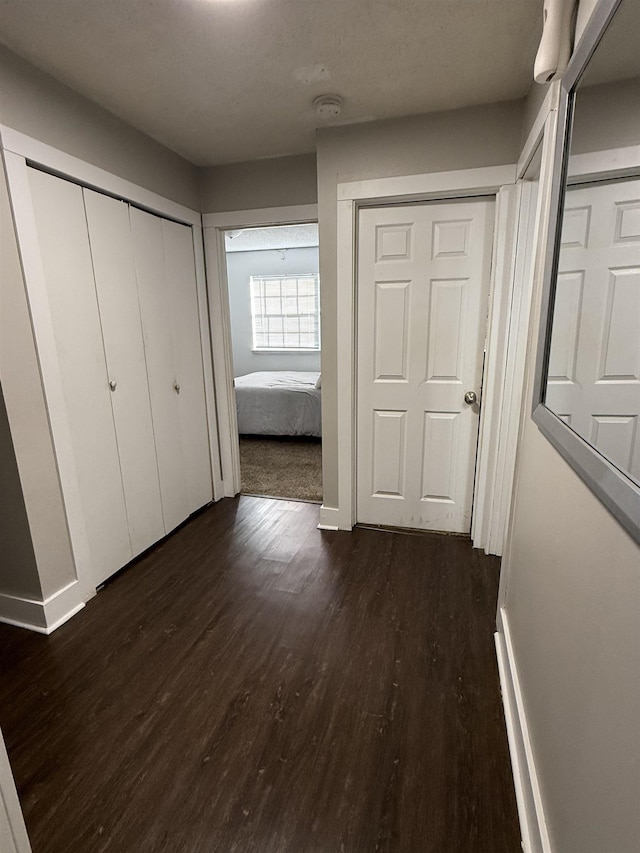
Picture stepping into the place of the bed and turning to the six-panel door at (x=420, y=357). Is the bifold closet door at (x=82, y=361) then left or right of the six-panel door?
right

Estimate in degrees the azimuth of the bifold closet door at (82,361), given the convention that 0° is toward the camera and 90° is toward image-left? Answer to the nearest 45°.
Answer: approximately 315°

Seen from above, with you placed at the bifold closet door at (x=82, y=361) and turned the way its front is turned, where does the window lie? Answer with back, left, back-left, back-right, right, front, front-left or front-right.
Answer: left

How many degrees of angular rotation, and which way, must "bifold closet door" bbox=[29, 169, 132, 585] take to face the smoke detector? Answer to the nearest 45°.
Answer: approximately 45° to its left

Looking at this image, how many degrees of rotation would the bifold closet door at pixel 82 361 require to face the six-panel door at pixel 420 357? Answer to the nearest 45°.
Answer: approximately 45° to its left

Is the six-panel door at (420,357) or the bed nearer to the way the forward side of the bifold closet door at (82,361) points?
the six-panel door

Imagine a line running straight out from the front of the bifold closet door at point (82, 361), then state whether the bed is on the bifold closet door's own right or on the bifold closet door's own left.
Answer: on the bifold closet door's own left
